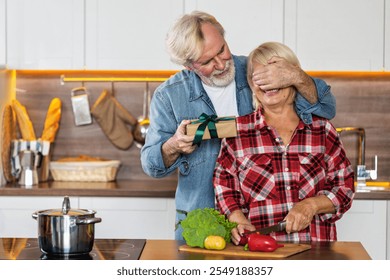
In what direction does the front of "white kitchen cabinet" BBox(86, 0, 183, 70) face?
toward the camera

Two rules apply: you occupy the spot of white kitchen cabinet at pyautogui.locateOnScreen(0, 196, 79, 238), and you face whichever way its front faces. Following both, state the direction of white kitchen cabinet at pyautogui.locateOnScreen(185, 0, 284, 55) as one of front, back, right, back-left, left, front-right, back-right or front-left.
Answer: left

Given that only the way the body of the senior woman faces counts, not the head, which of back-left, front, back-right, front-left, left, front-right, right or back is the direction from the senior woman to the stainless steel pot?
front-right

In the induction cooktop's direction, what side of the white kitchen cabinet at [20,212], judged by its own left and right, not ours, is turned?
front

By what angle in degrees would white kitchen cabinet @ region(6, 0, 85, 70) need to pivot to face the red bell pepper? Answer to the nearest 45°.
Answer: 0° — it already faces it

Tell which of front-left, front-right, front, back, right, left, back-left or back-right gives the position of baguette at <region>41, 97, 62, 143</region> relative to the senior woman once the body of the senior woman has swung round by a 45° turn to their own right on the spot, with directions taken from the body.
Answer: right

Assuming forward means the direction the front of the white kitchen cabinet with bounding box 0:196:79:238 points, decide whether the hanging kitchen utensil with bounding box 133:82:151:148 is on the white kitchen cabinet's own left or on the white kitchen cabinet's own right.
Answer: on the white kitchen cabinet's own left

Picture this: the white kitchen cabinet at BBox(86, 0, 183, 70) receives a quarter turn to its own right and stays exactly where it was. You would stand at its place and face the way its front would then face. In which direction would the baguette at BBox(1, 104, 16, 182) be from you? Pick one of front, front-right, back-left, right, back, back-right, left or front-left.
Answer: front

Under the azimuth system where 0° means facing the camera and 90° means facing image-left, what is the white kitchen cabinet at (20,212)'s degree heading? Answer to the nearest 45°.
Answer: approximately 0°

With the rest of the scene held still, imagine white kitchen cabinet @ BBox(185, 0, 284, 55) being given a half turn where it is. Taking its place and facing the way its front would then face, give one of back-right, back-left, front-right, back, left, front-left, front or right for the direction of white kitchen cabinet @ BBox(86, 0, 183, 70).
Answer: left

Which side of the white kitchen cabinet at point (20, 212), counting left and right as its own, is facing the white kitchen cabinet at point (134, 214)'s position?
left

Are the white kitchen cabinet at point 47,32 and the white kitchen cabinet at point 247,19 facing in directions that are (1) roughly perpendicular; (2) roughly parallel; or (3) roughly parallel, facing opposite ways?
roughly parallel

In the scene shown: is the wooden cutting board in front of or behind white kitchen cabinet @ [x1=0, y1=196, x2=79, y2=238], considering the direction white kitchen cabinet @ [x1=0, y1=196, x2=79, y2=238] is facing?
in front

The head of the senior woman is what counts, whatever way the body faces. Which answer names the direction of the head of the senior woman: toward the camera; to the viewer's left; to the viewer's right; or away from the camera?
toward the camera
